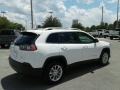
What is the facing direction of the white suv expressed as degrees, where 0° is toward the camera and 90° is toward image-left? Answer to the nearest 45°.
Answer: approximately 225°

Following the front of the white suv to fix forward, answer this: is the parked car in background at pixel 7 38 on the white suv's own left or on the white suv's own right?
on the white suv's own left
